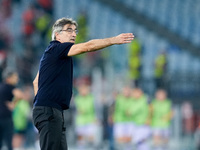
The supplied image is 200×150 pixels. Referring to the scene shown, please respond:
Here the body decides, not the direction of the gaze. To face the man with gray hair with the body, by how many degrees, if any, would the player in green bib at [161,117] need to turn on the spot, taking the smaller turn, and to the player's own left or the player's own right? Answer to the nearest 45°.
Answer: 0° — they already face them

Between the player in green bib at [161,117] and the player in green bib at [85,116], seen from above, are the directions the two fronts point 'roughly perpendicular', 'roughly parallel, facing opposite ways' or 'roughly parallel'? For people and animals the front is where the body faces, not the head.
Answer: roughly parallel

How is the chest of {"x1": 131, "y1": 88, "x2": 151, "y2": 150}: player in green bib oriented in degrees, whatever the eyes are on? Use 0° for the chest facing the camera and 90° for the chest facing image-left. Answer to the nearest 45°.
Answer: approximately 45°

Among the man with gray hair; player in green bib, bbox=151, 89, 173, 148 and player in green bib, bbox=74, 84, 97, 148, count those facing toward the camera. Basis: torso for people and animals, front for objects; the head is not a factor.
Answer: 2

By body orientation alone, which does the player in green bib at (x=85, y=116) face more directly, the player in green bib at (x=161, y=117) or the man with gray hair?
the man with gray hair

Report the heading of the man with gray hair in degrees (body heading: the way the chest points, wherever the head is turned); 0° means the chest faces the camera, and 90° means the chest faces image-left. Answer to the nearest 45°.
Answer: approximately 270°

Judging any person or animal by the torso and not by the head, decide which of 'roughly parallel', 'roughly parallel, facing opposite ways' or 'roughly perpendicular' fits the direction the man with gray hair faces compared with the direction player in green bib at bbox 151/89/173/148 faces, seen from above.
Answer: roughly perpendicular

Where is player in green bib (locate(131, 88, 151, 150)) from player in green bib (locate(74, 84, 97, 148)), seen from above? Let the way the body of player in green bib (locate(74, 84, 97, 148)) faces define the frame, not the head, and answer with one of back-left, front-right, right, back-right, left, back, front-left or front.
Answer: front-left

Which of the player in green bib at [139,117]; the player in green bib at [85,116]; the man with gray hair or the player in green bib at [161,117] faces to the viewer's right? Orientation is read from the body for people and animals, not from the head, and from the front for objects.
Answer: the man with gray hair

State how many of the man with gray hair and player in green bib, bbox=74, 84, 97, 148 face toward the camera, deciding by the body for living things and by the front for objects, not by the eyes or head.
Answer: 1

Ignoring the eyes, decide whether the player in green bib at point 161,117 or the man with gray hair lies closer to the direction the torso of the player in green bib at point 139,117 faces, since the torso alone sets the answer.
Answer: the man with gray hair

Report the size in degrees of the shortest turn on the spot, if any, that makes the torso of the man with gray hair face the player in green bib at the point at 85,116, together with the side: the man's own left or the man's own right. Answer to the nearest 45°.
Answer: approximately 90° to the man's own left

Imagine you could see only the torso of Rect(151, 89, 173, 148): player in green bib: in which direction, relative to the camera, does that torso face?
toward the camera

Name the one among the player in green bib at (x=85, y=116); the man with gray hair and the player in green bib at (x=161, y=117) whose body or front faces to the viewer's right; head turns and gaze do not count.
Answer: the man with gray hair

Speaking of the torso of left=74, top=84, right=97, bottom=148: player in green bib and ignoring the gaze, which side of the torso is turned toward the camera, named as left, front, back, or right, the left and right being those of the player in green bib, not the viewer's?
front
